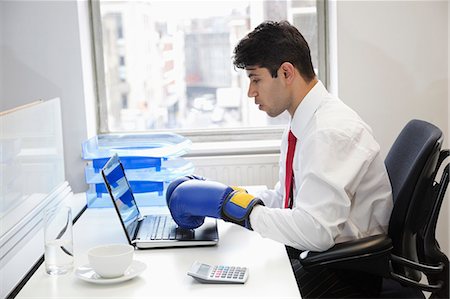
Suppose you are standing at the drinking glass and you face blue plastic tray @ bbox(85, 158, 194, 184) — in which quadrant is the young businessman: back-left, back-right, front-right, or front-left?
front-right

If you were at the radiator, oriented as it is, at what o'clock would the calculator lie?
The calculator is roughly at 12 o'clock from the radiator.

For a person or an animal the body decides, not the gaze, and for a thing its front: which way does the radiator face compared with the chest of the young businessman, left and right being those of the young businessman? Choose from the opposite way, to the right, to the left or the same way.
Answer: to the left

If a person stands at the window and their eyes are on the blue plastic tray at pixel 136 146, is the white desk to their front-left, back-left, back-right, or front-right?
front-left

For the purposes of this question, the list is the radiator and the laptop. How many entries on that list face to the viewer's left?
0

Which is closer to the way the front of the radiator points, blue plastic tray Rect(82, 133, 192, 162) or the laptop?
the laptop

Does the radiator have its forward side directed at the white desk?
yes

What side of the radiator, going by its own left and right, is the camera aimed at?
front

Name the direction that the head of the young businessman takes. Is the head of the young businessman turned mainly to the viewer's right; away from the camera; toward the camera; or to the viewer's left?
to the viewer's left

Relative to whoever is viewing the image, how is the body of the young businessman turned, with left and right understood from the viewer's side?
facing to the left of the viewer

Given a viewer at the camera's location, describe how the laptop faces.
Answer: facing to the right of the viewer
